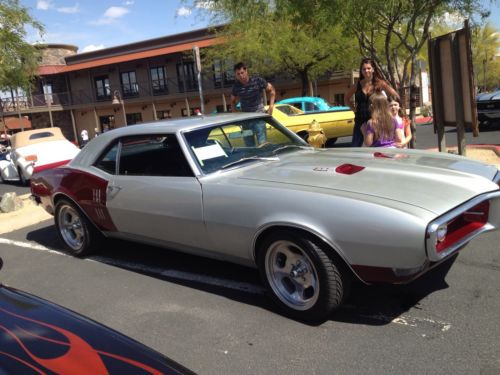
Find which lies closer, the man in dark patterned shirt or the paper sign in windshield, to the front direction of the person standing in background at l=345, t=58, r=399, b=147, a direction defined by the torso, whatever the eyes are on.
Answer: the paper sign in windshield

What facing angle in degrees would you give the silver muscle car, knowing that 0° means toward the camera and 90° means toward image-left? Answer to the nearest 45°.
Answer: approximately 315°

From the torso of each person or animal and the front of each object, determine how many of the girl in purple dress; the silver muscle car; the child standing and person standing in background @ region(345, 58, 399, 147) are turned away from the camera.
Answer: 1

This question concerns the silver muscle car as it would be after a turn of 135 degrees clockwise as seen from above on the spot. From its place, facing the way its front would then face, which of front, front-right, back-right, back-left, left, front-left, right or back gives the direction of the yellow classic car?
right

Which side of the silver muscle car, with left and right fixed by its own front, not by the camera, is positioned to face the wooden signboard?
left

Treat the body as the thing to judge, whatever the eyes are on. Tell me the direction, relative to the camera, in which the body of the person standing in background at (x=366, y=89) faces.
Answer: toward the camera

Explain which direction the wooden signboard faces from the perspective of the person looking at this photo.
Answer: facing away from the viewer and to the right of the viewer

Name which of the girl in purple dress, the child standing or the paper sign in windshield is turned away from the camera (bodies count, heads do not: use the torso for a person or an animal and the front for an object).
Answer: the girl in purple dress

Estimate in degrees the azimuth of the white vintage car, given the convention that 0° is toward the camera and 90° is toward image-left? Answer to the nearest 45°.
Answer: approximately 135°

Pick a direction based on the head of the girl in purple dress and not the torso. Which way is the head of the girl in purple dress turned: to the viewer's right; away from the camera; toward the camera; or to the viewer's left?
away from the camera

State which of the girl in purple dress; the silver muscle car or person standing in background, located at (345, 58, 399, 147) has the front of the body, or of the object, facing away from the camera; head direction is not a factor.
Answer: the girl in purple dress
